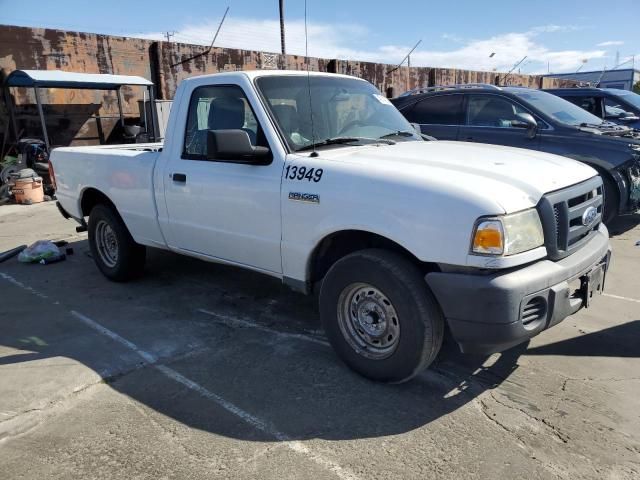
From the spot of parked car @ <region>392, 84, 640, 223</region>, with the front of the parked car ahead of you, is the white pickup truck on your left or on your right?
on your right

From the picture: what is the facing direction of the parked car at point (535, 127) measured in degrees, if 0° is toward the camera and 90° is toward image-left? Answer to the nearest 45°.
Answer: approximately 315°

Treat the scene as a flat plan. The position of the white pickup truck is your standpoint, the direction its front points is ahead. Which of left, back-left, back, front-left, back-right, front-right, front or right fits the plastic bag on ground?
back

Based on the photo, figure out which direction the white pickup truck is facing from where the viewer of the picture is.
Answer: facing the viewer and to the right of the viewer

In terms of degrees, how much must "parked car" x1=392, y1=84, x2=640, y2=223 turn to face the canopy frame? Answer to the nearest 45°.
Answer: approximately 135° to its right

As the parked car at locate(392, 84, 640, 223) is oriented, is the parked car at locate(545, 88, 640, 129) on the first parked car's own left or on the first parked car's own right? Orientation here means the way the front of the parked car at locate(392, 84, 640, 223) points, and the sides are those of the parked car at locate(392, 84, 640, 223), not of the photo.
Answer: on the first parked car's own left

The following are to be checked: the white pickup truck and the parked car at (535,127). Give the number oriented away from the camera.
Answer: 0

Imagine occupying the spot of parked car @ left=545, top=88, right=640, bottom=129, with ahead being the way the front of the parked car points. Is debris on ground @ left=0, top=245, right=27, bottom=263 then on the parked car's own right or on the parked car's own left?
on the parked car's own right
